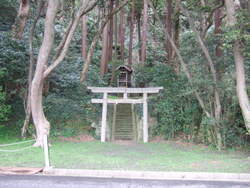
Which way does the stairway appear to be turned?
toward the camera

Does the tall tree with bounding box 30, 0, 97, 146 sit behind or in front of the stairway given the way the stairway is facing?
in front
